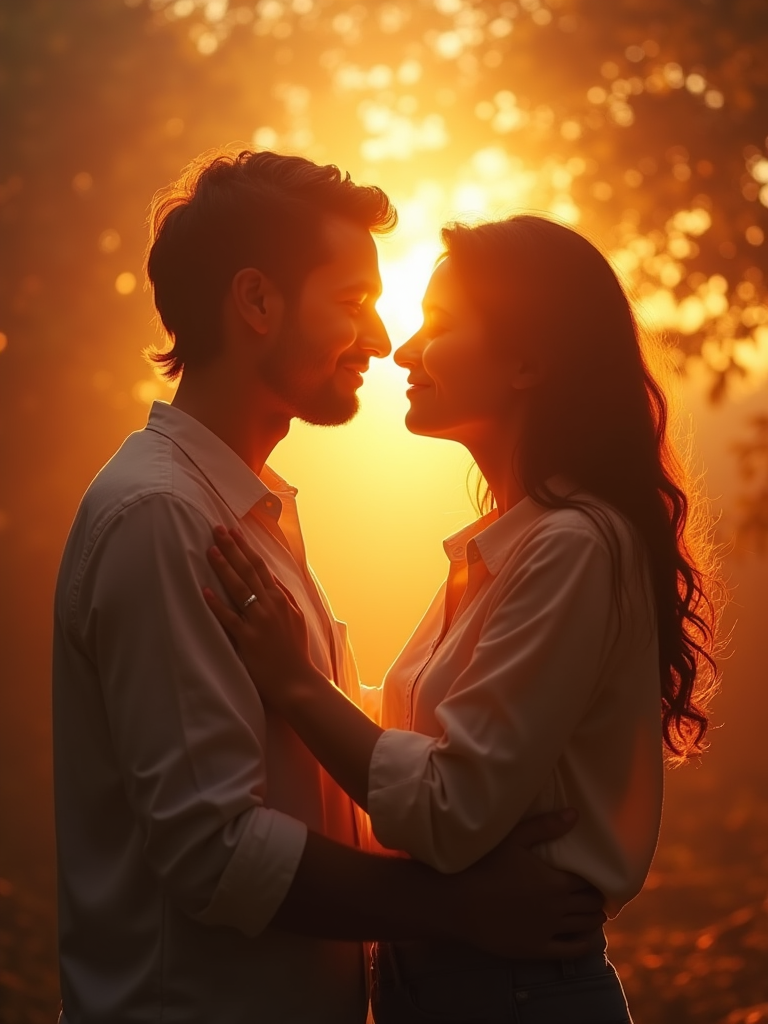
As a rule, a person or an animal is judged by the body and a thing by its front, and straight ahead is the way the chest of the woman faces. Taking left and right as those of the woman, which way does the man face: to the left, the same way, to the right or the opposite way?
the opposite way

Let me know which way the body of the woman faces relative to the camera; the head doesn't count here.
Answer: to the viewer's left

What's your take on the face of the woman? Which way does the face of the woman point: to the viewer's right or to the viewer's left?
to the viewer's left

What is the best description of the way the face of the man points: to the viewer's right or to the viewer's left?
to the viewer's right

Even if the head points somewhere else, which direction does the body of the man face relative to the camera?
to the viewer's right
